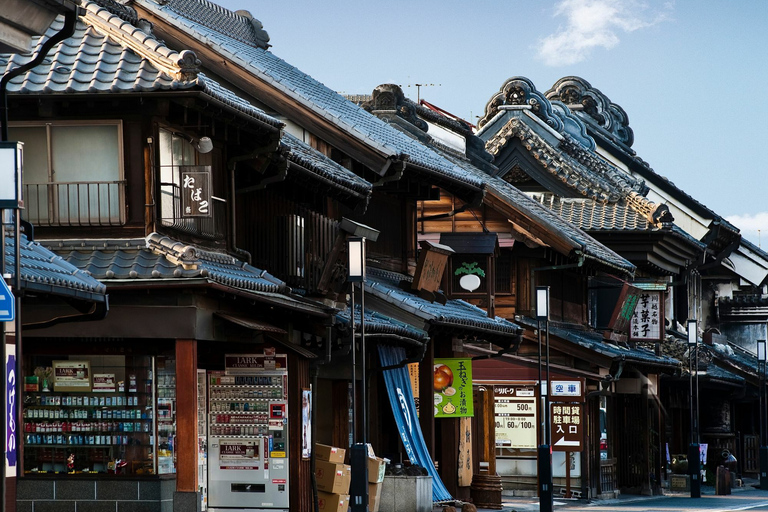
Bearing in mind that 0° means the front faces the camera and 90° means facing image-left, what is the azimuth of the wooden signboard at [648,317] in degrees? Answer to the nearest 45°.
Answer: approximately 0°

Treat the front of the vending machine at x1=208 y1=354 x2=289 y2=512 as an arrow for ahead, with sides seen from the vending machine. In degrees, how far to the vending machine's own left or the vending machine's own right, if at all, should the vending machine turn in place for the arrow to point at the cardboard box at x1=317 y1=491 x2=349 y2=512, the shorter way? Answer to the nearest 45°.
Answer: approximately 135° to the vending machine's own left

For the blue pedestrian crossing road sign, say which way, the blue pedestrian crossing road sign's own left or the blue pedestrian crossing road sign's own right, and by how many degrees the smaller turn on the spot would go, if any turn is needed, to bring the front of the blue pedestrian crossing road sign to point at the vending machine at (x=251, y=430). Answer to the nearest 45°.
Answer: approximately 180°

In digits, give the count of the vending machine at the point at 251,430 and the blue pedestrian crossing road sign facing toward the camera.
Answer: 2
